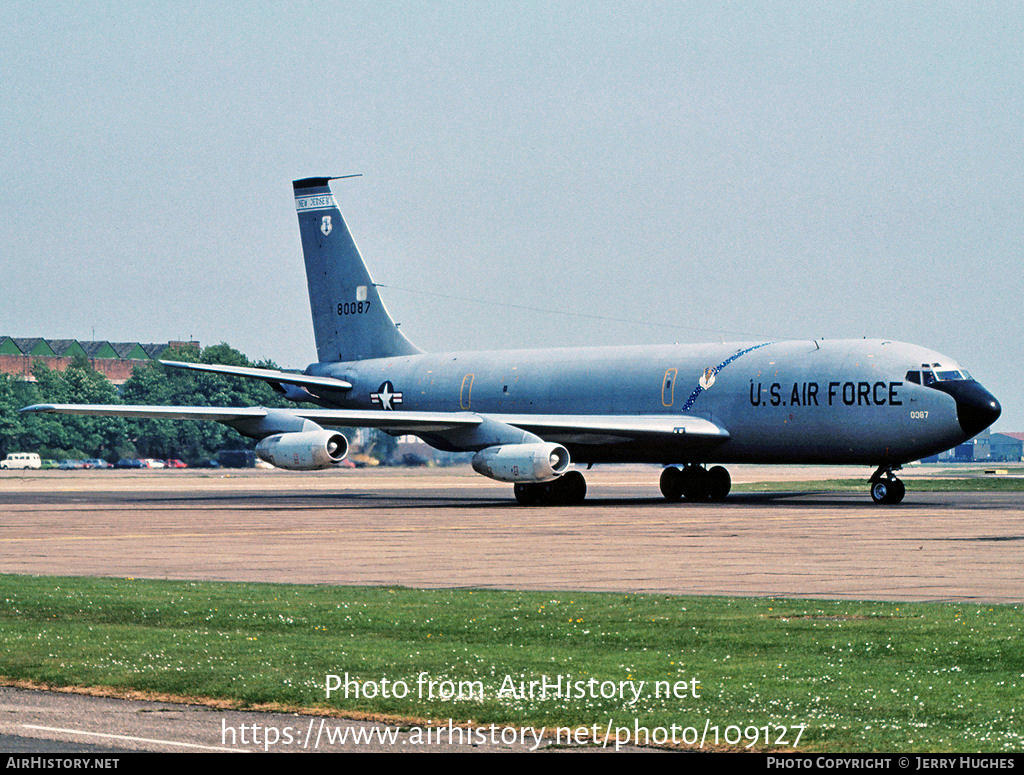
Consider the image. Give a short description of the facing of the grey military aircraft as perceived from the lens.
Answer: facing the viewer and to the right of the viewer
